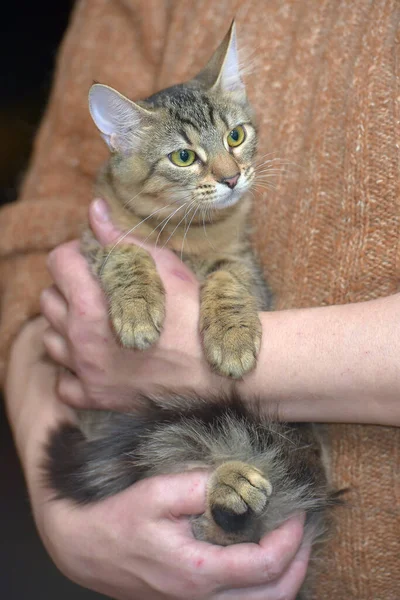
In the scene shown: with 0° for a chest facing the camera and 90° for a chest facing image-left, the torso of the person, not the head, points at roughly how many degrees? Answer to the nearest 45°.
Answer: approximately 0°
